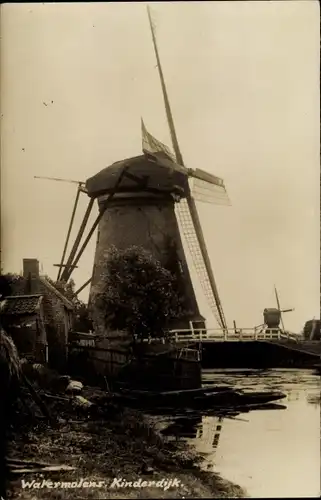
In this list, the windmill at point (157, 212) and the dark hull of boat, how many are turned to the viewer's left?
0

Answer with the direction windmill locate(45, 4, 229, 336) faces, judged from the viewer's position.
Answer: facing away from the viewer and to the right of the viewer

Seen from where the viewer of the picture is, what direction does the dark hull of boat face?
facing to the right of the viewer

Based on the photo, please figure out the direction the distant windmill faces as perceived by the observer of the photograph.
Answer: facing away from the viewer and to the right of the viewer
